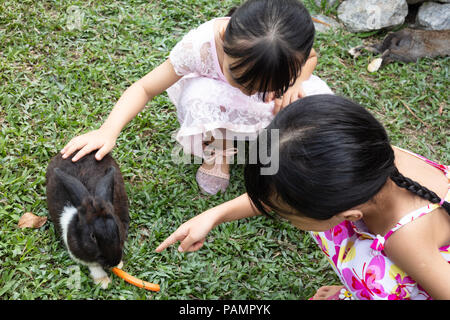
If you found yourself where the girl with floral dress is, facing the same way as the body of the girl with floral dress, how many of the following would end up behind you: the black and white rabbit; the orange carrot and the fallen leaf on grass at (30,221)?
0

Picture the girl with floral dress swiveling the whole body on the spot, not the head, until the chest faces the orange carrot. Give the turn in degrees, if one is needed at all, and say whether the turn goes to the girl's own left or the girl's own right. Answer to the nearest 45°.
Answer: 0° — they already face it

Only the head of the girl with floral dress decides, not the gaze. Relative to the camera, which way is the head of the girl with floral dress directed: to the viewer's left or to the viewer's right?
to the viewer's left

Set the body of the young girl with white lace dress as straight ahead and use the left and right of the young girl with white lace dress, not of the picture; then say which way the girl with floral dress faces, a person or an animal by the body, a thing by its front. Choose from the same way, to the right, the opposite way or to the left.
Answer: to the right

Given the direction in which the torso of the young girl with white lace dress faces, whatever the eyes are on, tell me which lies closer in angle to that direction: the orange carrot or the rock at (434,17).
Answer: the orange carrot

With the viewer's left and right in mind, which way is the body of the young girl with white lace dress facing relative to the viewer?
facing the viewer

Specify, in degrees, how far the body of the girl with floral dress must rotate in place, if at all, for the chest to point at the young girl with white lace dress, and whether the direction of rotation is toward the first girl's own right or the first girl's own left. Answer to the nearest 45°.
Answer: approximately 45° to the first girl's own right

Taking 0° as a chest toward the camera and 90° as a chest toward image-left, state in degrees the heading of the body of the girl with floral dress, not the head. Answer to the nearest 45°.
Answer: approximately 90°

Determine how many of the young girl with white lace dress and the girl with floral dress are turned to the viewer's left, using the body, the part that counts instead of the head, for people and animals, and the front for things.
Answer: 1

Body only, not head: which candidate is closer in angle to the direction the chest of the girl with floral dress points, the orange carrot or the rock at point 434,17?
the orange carrot

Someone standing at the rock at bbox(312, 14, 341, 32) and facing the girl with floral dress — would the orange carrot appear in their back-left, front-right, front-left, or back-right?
front-right

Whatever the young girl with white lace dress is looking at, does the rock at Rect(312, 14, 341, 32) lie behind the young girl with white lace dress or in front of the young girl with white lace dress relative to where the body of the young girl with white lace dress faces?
behind

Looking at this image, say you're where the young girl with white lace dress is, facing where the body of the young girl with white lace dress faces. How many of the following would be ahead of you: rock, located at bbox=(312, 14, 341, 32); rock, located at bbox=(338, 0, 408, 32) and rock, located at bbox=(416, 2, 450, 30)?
0

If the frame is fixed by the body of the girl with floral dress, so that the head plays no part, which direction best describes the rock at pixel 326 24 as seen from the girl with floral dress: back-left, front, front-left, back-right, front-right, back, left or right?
right

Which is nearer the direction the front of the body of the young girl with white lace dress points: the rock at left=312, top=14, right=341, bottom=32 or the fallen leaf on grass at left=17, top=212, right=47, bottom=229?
the fallen leaf on grass

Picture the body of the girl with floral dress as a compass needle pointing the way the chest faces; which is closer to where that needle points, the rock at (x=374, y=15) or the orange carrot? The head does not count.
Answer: the orange carrot

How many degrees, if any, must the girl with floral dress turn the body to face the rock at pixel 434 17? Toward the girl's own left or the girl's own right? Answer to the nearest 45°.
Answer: approximately 90° to the girl's own right
